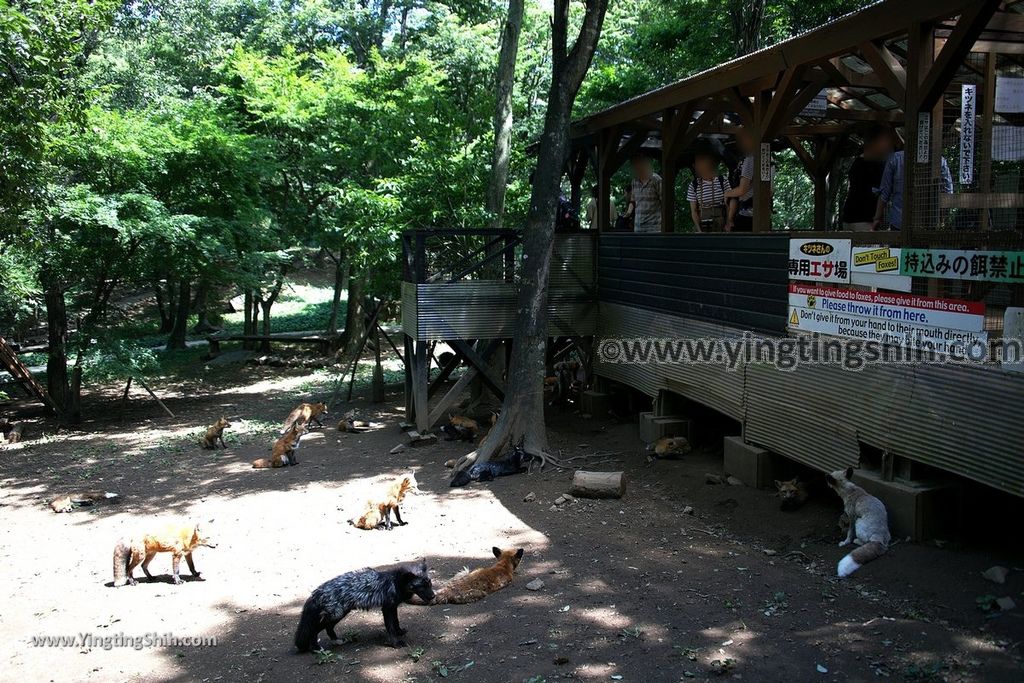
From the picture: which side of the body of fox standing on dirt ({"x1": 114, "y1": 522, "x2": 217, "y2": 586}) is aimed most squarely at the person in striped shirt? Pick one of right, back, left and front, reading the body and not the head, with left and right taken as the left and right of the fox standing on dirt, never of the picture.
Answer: front

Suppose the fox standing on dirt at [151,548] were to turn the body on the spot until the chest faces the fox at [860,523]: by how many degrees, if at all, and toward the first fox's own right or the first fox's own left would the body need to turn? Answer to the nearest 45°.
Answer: approximately 45° to the first fox's own right

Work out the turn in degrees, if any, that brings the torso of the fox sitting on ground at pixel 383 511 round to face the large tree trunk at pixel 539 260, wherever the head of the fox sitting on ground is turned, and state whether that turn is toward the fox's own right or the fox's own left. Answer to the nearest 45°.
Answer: approximately 45° to the fox's own left

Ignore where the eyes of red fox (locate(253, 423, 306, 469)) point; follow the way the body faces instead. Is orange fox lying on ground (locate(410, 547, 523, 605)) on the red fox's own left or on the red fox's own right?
on the red fox's own right

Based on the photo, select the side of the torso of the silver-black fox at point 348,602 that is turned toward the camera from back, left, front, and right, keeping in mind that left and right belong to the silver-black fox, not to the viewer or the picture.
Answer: right

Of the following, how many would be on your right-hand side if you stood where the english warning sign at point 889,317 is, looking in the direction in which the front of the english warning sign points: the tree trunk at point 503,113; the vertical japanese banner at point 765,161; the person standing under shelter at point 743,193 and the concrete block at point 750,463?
4
